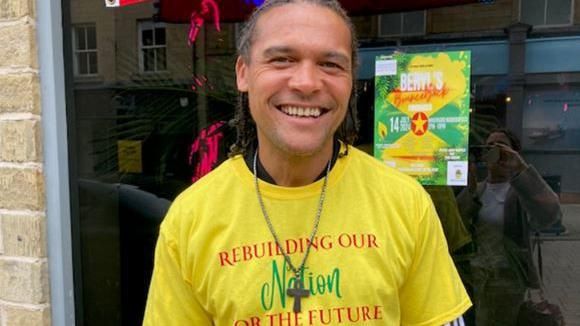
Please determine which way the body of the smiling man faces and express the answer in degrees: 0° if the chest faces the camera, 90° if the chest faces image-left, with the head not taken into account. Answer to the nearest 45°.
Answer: approximately 0°

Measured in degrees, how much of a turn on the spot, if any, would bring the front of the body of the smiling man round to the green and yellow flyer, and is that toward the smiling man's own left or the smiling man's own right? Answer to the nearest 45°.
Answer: approximately 135° to the smiling man's own left

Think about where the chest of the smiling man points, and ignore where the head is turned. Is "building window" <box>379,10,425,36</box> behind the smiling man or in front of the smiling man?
behind
